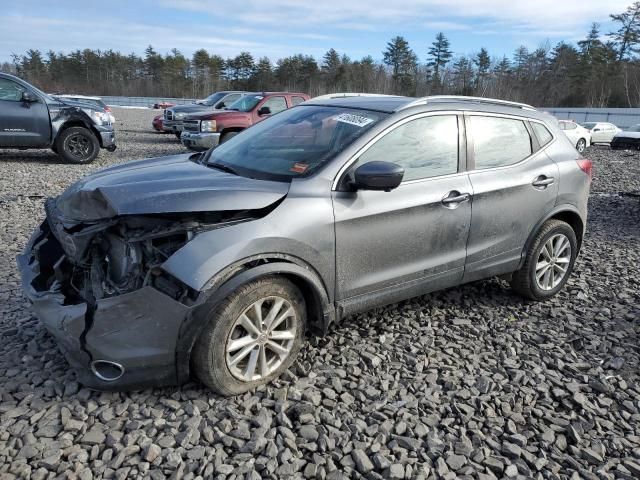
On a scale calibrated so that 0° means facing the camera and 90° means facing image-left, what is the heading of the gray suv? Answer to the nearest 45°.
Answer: approximately 45°

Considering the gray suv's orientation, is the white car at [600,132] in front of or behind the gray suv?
behind

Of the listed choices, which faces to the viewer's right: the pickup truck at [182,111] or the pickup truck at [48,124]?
the pickup truck at [48,124]

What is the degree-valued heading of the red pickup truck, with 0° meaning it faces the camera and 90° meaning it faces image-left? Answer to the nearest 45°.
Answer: approximately 45°

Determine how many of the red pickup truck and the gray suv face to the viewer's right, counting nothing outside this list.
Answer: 0

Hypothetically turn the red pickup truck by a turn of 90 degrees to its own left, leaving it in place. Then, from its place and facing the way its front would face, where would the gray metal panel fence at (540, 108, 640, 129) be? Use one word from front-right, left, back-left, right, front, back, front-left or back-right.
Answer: left

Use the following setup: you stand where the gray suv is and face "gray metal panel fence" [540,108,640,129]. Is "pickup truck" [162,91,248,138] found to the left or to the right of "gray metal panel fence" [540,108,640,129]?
left

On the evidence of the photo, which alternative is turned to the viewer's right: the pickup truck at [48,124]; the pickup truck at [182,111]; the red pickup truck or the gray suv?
the pickup truck at [48,124]

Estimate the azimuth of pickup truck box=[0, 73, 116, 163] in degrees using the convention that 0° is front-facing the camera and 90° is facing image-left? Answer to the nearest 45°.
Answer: approximately 270°

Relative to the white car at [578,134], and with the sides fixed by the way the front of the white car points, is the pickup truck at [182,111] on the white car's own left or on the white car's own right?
on the white car's own right

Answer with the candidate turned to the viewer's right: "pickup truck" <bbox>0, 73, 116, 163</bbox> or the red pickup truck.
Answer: the pickup truck
